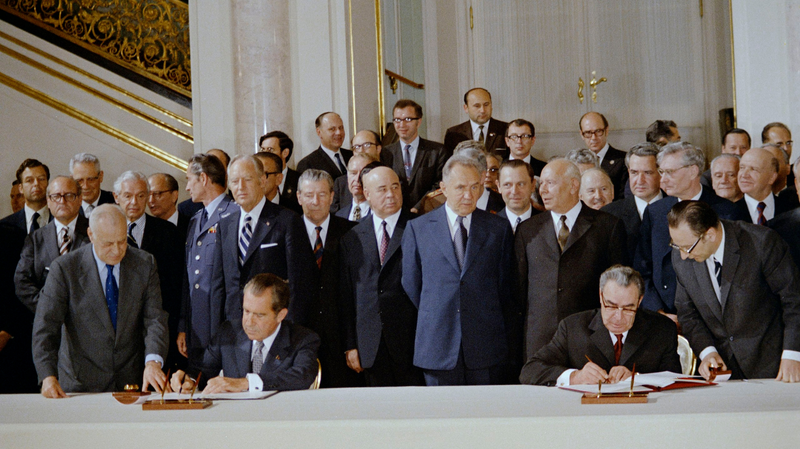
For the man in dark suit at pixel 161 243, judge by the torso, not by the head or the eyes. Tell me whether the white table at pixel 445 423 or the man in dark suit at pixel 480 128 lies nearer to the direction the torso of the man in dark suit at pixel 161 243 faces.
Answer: the white table

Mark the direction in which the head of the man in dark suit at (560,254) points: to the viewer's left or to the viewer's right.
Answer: to the viewer's left

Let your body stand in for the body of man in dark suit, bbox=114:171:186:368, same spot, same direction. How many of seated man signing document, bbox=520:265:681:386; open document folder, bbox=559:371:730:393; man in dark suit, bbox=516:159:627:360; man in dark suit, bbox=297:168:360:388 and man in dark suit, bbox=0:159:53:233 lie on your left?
4

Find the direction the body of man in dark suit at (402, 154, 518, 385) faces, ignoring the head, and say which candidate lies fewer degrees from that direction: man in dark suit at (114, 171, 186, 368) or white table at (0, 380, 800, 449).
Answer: the white table

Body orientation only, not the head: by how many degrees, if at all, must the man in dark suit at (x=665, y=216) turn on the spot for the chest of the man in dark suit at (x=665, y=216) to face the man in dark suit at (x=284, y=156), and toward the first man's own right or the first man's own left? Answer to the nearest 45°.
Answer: approximately 45° to the first man's own right

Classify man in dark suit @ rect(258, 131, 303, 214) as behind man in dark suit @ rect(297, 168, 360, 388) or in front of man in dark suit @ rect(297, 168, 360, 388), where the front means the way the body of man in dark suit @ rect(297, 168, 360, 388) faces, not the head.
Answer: behind

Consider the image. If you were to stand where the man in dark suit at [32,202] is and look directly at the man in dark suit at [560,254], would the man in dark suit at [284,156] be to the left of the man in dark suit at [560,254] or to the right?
left

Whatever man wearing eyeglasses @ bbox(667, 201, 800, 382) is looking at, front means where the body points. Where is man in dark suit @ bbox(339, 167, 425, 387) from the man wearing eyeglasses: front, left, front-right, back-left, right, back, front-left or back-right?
front-right

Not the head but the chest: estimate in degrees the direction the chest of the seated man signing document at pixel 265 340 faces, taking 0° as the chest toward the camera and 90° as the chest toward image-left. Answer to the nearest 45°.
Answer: approximately 45°

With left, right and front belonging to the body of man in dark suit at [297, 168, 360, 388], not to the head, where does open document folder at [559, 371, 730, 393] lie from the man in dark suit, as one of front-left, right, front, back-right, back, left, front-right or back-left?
front-left

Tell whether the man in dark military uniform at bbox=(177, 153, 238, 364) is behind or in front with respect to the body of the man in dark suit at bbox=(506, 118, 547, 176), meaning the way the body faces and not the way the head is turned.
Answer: in front
